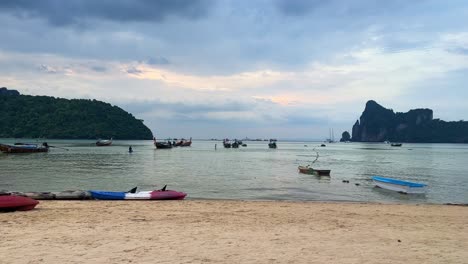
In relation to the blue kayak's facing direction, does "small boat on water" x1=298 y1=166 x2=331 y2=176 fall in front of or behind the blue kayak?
behind

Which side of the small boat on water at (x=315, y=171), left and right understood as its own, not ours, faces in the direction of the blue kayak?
left

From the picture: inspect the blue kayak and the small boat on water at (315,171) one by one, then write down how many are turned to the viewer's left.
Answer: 2

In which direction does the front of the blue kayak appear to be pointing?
to the viewer's left

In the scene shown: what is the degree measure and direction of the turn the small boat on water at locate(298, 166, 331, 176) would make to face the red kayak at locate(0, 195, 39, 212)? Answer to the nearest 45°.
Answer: approximately 90° to its left

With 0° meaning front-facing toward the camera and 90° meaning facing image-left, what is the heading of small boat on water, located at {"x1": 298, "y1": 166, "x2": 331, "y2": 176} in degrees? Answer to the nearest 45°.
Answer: approximately 90°
